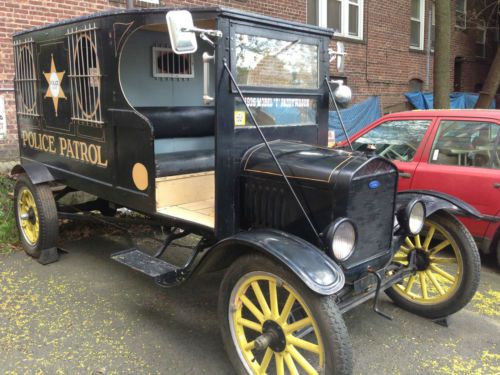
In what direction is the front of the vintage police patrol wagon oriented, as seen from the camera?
facing the viewer and to the right of the viewer

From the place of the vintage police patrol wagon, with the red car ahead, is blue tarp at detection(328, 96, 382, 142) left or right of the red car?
left

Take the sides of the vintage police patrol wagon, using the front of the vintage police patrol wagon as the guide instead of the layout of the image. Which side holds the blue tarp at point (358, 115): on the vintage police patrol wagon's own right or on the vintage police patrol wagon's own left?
on the vintage police patrol wagon's own left

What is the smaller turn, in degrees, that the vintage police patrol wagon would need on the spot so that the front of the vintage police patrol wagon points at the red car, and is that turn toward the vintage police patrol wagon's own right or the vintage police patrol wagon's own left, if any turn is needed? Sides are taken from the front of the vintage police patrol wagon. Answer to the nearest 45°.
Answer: approximately 90° to the vintage police patrol wagon's own left

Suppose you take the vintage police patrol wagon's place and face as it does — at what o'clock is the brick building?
The brick building is roughly at 8 o'clock from the vintage police patrol wagon.

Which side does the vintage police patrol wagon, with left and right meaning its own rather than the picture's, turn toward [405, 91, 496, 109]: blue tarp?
left

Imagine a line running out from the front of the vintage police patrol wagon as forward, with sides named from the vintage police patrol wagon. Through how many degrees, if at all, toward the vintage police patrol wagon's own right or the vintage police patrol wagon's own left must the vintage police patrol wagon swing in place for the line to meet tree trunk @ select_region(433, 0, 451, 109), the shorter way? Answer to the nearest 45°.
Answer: approximately 90° to the vintage police patrol wagon's own left

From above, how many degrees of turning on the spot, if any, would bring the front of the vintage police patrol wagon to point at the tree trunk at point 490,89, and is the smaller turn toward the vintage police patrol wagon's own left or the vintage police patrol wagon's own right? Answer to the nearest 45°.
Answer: approximately 90° to the vintage police patrol wagon's own left
